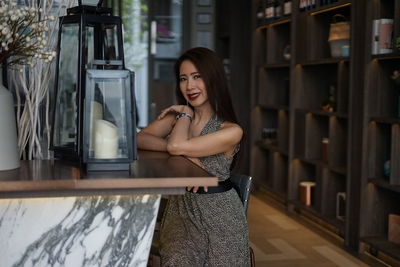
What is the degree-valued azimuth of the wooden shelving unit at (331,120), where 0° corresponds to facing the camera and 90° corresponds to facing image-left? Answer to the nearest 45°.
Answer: approximately 45°

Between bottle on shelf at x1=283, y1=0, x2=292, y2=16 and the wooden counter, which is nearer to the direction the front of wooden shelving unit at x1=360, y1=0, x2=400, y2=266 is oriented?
the wooden counter

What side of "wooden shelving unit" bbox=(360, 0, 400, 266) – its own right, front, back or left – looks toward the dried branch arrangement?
front

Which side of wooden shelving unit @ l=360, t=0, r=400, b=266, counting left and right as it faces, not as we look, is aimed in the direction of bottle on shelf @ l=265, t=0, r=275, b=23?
right

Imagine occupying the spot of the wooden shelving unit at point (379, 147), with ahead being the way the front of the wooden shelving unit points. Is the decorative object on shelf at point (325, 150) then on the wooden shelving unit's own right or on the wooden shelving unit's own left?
on the wooden shelving unit's own right

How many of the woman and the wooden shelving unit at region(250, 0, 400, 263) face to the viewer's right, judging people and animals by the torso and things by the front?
0

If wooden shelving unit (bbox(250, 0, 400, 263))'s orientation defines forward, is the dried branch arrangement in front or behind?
in front

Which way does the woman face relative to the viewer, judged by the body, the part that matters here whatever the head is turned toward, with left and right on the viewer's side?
facing the viewer and to the left of the viewer
